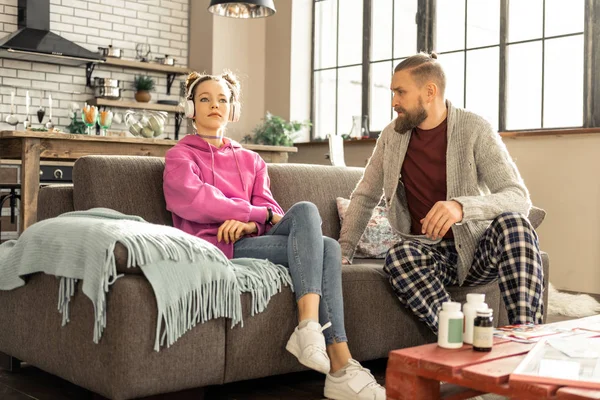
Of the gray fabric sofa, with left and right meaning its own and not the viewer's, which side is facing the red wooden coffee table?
front

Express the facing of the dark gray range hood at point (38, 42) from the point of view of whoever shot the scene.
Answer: facing the viewer and to the right of the viewer

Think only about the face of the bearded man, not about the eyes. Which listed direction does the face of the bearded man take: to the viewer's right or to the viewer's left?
to the viewer's left

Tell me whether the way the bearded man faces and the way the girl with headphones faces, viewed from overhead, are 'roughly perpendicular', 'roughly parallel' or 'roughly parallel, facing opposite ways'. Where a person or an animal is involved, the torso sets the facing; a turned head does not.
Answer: roughly perpendicular

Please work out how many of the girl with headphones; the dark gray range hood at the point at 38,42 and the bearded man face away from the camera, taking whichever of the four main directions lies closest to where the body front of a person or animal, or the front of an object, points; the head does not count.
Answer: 0

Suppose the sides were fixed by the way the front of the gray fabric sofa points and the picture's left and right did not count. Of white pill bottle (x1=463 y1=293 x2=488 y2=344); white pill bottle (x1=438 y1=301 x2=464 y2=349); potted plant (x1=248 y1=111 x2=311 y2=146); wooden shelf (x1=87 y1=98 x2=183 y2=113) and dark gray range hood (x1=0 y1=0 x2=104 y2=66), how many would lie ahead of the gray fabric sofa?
2

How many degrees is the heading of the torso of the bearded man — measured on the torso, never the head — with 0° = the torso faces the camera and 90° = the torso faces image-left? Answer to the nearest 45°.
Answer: approximately 45°

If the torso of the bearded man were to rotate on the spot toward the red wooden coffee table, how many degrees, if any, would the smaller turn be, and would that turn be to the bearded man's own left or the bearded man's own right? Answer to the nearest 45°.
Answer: approximately 45° to the bearded man's own left

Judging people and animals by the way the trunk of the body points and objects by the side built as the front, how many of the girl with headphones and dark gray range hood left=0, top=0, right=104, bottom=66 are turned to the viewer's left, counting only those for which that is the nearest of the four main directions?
0

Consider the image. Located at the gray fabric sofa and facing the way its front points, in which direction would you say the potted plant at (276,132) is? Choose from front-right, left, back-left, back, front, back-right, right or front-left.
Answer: back-left

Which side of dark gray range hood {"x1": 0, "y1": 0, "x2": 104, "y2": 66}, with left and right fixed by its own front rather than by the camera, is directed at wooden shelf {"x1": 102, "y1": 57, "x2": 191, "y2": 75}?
left

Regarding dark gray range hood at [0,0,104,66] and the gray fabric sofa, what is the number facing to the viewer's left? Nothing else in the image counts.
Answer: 0

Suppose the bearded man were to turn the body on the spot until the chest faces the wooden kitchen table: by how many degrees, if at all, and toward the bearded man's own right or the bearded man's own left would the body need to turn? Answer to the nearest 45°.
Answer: approximately 90° to the bearded man's own right

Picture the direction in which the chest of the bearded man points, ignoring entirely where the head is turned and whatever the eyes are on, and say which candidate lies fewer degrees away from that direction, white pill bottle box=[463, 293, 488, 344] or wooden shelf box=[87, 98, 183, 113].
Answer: the white pill bottle

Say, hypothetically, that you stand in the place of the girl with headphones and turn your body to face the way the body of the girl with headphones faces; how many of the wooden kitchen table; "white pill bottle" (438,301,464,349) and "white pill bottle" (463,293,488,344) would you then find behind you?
1
